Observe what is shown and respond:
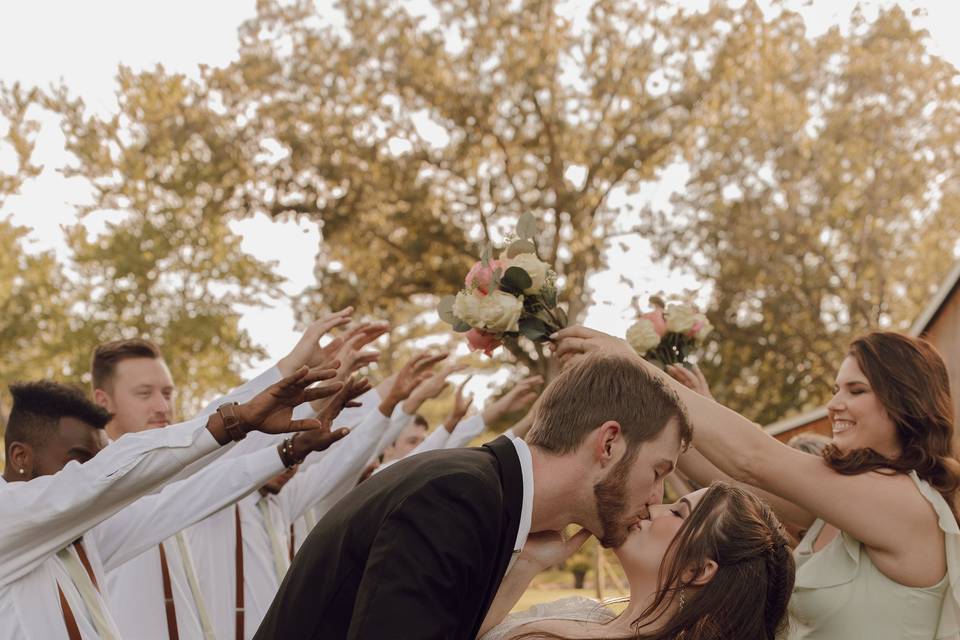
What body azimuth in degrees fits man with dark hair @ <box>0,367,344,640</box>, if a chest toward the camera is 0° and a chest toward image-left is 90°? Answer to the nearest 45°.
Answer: approximately 315°

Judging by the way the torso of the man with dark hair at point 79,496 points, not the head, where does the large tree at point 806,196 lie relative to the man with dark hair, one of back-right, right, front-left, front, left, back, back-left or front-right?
left

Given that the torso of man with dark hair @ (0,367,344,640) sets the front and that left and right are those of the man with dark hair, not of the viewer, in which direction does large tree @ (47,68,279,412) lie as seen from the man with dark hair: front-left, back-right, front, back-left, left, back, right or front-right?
back-left

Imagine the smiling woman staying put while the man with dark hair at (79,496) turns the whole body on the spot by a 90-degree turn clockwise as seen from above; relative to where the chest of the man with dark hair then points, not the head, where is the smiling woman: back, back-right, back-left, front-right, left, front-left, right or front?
back-left

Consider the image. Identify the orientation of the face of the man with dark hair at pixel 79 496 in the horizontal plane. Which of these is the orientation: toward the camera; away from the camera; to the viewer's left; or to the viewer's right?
to the viewer's right

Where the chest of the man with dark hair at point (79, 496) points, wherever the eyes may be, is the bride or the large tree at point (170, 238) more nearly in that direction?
the bride

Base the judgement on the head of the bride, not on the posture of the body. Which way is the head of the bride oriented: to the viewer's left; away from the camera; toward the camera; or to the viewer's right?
to the viewer's left

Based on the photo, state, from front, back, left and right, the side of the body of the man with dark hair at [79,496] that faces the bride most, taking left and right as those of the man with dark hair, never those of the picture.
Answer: front

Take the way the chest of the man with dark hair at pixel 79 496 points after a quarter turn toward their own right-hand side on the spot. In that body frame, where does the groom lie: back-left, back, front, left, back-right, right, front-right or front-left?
left

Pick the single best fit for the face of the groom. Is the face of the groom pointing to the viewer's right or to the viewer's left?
to the viewer's right
